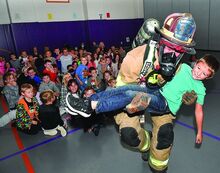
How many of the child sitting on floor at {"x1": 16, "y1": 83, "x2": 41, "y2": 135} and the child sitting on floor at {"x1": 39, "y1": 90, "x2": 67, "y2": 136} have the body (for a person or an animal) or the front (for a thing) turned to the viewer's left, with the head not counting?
0

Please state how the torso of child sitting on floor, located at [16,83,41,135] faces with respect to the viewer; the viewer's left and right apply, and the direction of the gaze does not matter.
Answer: facing the viewer and to the right of the viewer
